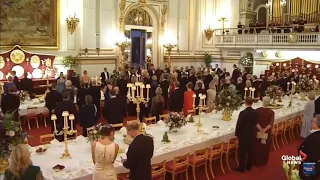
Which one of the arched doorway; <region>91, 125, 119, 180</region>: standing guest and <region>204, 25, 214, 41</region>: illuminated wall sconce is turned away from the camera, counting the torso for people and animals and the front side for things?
the standing guest

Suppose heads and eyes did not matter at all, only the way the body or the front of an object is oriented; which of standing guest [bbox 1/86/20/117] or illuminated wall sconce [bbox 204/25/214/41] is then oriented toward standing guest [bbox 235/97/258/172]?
the illuminated wall sconce

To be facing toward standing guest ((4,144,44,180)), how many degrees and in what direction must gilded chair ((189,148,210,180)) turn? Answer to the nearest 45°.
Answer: approximately 90° to its left

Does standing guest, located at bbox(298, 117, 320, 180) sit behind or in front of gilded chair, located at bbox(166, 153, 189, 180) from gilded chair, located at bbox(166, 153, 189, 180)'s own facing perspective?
behind

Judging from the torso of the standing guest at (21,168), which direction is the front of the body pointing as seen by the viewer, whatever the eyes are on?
away from the camera

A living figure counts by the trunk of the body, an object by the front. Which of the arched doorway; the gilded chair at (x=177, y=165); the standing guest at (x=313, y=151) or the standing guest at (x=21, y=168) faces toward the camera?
the arched doorway

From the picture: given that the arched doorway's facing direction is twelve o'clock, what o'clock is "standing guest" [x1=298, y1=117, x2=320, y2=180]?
The standing guest is roughly at 12 o'clock from the arched doorway.
